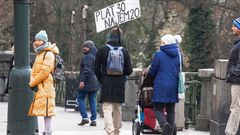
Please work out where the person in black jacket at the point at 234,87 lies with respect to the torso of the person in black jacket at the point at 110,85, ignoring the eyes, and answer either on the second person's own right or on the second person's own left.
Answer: on the second person's own right

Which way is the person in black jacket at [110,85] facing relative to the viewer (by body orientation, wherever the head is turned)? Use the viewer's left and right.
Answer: facing away from the viewer

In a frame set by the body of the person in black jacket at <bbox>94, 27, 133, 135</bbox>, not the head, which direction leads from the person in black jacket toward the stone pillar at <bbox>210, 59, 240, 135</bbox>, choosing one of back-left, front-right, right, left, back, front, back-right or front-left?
right

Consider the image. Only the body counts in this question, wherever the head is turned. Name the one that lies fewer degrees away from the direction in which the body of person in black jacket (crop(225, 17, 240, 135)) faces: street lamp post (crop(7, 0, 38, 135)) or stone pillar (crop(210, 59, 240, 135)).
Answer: the street lamp post

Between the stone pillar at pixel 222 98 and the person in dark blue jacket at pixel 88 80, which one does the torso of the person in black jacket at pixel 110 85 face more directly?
the person in dark blue jacket

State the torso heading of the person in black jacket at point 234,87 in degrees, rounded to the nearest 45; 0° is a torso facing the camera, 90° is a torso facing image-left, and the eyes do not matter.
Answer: approximately 90°

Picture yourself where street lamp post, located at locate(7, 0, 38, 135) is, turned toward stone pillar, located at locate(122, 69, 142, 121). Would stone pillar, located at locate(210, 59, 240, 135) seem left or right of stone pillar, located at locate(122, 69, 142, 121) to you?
right

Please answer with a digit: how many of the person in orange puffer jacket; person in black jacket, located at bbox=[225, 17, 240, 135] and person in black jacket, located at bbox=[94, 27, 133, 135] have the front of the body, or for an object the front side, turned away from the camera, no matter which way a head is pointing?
1
